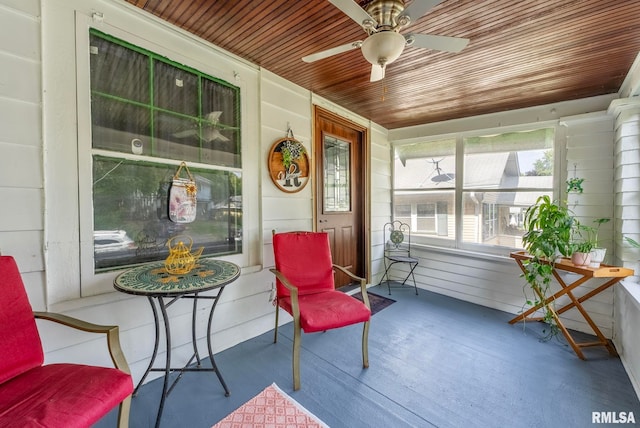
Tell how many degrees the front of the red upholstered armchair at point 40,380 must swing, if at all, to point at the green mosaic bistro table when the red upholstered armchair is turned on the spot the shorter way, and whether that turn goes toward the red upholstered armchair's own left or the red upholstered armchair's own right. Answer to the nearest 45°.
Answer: approximately 45° to the red upholstered armchair's own left

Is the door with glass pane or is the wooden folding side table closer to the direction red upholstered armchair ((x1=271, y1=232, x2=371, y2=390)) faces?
the wooden folding side table

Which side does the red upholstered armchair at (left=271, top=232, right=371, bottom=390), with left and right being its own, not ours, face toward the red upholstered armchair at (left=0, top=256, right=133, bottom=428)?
right

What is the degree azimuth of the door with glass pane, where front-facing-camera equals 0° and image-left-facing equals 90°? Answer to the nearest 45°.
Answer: approximately 315°

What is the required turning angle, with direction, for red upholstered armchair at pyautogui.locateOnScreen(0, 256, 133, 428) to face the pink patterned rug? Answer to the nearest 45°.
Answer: approximately 45° to its left

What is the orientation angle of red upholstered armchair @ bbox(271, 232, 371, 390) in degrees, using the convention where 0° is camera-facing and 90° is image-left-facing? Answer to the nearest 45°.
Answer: approximately 315°

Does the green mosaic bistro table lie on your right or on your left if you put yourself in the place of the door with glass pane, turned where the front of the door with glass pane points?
on your right

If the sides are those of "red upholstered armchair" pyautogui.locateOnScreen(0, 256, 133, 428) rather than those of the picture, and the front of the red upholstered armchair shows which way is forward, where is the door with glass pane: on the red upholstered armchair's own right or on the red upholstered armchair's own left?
on the red upholstered armchair's own left

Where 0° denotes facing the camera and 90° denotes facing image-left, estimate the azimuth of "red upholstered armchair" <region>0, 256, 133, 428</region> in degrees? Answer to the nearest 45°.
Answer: approximately 315°
